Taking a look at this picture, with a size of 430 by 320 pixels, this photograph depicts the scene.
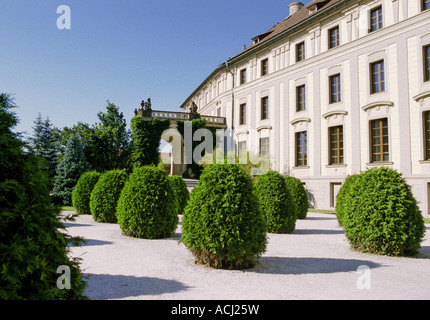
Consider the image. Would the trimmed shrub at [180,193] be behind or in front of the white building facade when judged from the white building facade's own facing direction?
in front

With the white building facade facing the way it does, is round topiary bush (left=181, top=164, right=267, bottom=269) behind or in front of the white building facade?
in front

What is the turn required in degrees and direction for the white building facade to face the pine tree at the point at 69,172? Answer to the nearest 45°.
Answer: approximately 45° to its right

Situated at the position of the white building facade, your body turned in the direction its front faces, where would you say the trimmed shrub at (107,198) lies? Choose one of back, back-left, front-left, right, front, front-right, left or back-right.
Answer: front

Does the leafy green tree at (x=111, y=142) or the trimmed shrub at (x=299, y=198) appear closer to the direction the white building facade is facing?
the trimmed shrub

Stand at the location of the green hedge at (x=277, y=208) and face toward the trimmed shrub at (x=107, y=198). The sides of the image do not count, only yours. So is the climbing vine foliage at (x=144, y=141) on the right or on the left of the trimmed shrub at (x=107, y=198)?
right

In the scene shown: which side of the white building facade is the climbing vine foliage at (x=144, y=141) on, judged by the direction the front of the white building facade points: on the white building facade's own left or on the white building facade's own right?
on the white building facade's own right

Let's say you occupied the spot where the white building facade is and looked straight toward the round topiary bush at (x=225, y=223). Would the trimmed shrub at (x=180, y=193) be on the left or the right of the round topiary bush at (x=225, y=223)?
right

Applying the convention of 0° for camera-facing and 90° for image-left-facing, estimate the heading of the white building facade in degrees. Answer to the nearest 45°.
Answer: approximately 45°

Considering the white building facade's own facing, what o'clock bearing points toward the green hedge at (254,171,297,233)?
The green hedge is roughly at 11 o'clock from the white building facade.

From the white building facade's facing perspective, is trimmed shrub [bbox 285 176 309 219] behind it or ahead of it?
ahead

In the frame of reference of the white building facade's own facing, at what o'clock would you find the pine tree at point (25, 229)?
The pine tree is roughly at 11 o'clock from the white building facade.

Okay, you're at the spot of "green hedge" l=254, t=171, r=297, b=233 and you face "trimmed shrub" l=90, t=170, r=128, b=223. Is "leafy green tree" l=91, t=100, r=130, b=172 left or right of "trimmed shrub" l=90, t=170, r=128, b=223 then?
right
